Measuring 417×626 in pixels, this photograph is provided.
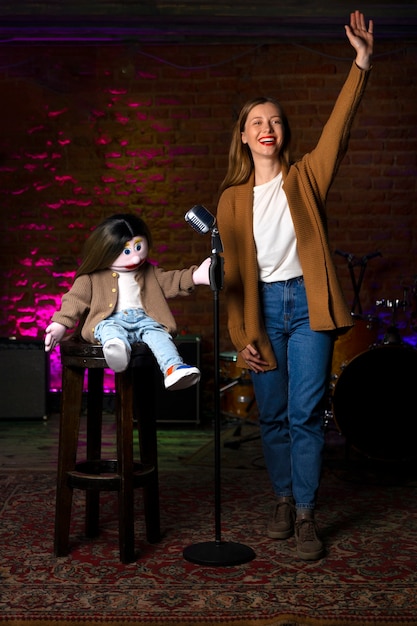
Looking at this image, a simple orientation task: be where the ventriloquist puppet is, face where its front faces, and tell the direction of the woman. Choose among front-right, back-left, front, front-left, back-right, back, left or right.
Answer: left

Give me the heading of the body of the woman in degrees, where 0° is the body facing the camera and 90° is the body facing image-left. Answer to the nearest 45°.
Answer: approximately 0°

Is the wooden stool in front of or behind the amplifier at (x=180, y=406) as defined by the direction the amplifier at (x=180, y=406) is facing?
in front

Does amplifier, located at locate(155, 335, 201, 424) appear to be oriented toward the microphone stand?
yes

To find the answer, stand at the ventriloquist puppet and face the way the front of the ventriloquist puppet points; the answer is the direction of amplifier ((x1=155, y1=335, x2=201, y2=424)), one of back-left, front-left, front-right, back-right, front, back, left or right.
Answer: back

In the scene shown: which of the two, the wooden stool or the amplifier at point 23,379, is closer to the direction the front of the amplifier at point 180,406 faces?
the wooden stool

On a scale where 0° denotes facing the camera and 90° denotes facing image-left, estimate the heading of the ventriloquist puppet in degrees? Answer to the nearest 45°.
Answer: approximately 0°
